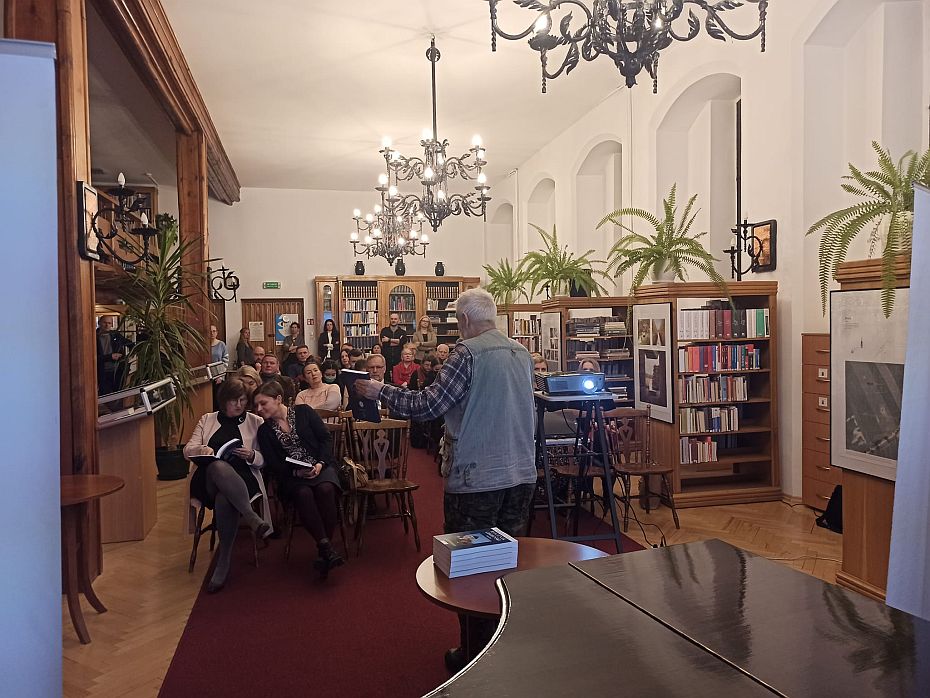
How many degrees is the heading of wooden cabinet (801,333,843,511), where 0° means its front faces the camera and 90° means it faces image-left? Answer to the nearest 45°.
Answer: approximately 45°

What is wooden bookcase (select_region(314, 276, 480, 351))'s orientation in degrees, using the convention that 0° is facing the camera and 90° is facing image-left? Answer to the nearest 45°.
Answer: approximately 0°

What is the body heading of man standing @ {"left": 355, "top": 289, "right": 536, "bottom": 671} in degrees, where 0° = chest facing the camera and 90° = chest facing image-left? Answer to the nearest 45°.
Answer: approximately 135°

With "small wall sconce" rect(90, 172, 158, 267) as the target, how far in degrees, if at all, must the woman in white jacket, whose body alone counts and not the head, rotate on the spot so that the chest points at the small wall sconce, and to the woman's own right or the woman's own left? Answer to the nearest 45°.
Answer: approximately 180°

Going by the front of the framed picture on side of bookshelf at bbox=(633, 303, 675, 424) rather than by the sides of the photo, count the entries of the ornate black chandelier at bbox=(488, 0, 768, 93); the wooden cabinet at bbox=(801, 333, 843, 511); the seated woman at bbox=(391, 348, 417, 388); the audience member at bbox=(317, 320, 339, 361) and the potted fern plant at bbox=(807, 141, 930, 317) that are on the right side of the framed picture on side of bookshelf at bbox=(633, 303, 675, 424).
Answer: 2

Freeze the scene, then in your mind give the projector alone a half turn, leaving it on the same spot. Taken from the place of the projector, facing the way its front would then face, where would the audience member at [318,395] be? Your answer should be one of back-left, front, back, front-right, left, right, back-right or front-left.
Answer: front-left

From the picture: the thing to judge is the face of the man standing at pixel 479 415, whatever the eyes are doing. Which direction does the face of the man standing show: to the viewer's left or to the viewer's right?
to the viewer's left

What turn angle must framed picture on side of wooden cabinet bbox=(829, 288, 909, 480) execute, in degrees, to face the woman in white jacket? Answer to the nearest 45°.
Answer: approximately 45° to its right

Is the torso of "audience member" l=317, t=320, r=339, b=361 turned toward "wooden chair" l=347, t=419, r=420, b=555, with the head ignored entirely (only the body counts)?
yes
